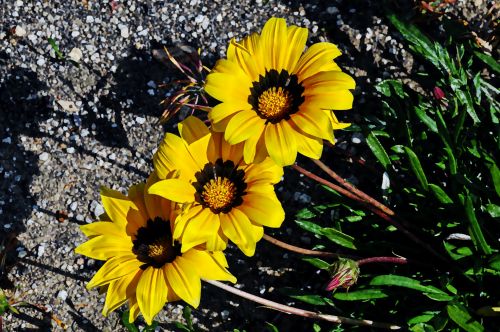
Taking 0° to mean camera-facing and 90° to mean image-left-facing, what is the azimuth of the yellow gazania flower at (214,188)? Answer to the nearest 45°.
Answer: approximately 0°

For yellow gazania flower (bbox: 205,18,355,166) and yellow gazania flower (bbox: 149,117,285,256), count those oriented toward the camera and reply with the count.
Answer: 2

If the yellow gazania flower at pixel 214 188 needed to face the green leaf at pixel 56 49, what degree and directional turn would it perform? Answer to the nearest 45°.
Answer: approximately 135° to its right

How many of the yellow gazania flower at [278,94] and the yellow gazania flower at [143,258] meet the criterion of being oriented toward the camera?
2

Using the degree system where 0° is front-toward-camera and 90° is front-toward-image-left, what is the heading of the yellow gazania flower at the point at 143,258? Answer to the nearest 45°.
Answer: approximately 0°
